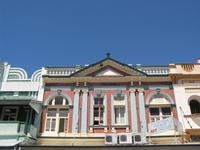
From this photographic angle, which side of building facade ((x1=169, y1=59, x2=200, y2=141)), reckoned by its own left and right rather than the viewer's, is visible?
front

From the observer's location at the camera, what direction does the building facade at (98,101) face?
facing the viewer
